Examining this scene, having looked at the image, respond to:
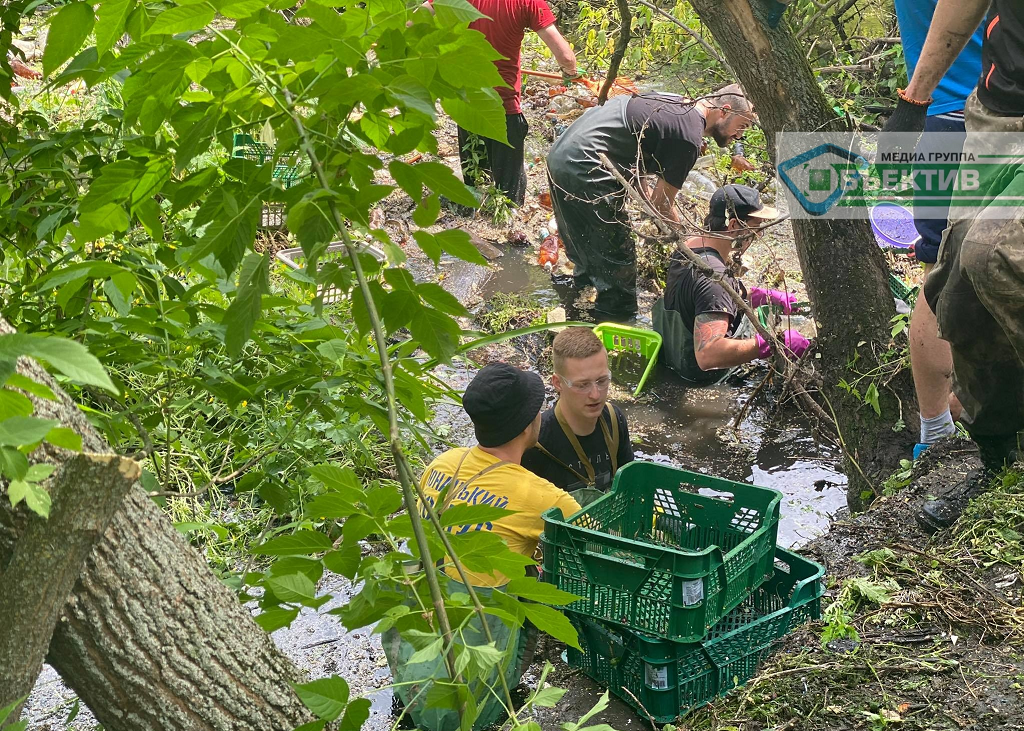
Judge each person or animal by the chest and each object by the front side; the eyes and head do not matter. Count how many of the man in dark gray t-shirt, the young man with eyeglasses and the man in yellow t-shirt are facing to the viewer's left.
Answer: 0

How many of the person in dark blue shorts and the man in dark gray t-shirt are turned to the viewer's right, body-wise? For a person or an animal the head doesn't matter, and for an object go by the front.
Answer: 1

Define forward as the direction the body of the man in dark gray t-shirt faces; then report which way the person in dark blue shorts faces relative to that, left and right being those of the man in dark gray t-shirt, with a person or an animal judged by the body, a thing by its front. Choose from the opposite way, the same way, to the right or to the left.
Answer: the opposite way

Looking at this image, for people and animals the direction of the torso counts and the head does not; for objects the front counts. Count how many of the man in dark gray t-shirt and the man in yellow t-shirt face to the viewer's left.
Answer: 0

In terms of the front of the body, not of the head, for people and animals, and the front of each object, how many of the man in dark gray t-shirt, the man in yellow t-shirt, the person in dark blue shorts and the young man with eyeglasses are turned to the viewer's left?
1

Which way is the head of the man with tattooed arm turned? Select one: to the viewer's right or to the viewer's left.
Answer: to the viewer's right

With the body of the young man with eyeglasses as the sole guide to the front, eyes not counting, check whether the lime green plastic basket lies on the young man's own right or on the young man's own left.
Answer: on the young man's own left

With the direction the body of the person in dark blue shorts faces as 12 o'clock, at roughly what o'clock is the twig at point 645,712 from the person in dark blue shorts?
The twig is roughly at 10 o'clock from the person in dark blue shorts.

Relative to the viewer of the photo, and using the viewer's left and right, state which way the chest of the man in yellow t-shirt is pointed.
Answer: facing away from the viewer and to the right of the viewer

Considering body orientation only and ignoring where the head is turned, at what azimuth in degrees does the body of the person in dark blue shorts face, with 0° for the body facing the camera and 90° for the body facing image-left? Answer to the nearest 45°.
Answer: approximately 90°

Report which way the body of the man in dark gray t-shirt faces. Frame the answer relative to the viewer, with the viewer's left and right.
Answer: facing to the right of the viewer

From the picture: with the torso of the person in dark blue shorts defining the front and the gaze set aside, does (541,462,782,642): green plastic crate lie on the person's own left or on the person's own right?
on the person's own left

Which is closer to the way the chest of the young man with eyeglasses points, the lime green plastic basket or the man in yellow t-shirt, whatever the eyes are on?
the man in yellow t-shirt
